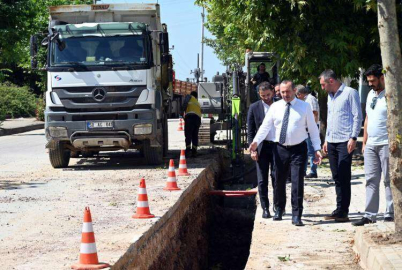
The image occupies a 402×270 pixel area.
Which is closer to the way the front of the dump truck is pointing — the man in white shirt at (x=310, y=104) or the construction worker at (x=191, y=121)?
the man in white shirt

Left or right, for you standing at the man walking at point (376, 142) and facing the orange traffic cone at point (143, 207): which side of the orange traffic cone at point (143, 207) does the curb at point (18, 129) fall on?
right

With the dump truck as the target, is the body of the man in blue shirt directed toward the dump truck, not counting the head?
no

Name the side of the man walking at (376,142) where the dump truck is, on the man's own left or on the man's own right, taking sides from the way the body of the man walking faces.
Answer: on the man's own right

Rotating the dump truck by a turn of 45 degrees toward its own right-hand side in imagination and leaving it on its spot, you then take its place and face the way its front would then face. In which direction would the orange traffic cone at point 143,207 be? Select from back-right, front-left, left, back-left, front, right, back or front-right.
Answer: front-left

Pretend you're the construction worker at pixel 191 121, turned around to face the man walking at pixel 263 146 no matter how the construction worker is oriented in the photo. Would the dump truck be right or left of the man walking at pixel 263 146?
right

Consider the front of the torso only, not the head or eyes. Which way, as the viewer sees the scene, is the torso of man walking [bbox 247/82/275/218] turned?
toward the camera

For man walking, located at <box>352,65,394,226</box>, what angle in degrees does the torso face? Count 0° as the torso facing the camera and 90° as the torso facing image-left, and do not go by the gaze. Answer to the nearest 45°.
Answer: approximately 45°

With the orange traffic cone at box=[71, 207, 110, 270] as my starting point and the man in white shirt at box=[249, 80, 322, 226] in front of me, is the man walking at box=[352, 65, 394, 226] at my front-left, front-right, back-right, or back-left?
front-right

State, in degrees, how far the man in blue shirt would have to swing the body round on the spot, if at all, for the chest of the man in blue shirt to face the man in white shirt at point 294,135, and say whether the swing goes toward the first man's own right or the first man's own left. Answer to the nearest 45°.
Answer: approximately 45° to the first man's own right

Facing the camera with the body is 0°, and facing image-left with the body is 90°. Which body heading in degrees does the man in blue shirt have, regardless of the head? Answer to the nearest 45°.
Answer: approximately 45°
